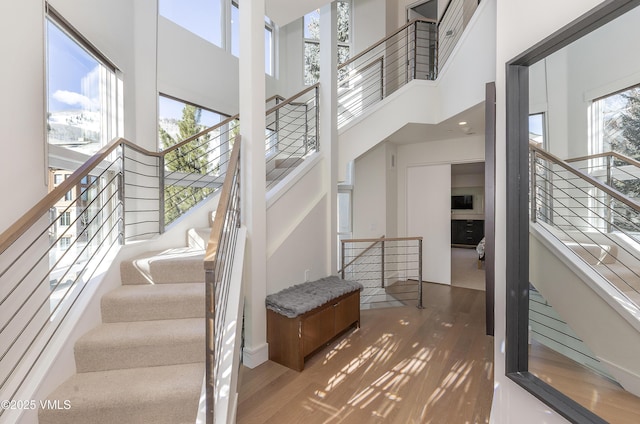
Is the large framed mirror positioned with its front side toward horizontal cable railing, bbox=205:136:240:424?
yes

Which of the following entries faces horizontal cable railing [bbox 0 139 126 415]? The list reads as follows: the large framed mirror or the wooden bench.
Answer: the large framed mirror

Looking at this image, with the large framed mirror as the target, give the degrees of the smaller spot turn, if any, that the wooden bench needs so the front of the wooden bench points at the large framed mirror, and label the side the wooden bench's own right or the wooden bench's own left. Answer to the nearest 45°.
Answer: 0° — it already faces it

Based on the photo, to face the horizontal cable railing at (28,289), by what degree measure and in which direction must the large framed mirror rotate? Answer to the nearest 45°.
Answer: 0° — it already faces it

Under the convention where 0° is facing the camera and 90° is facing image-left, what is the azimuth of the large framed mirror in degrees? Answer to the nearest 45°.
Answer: approximately 45°

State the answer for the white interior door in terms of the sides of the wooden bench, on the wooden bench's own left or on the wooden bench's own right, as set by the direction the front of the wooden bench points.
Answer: on the wooden bench's own left

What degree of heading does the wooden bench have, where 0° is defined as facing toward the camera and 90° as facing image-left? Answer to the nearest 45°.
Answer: approximately 315°

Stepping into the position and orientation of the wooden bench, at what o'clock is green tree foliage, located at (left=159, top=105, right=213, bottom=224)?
The green tree foliage is roughly at 6 o'clock from the wooden bench.
